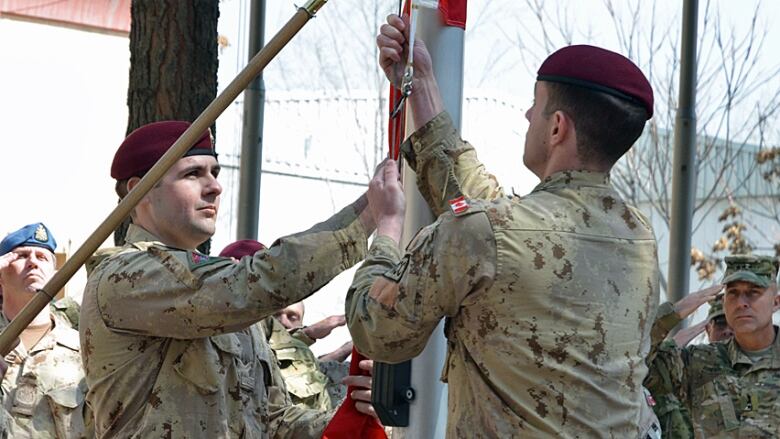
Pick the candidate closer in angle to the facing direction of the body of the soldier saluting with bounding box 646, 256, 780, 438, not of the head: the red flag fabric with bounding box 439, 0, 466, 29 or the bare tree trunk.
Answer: the red flag fabric

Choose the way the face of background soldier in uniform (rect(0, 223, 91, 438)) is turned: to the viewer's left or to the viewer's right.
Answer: to the viewer's right

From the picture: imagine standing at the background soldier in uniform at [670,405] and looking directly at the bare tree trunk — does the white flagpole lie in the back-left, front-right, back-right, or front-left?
front-left

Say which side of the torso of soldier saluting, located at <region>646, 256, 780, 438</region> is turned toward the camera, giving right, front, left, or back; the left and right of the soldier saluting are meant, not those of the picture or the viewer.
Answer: front

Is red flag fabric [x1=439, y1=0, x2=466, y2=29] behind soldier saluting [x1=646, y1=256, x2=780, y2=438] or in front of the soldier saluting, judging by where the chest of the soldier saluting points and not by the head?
in front

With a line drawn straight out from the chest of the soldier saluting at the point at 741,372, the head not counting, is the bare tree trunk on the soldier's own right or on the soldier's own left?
on the soldier's own right

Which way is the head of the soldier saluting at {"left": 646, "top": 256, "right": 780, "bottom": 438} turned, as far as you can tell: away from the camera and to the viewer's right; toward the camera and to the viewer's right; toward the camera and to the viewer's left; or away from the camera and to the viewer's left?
toward the camera and to the viewer's left

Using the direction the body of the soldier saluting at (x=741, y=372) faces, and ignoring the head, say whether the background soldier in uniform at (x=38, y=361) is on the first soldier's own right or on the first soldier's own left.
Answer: on the first soldier's own right
